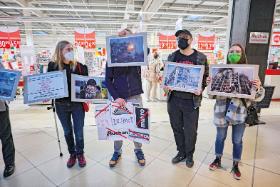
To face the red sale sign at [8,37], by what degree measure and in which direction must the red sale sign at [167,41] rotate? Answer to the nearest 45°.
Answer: approximately 90° to its right

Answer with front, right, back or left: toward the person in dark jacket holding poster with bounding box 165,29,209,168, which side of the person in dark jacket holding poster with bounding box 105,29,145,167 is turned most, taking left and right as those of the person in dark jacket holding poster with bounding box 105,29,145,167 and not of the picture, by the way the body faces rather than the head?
left

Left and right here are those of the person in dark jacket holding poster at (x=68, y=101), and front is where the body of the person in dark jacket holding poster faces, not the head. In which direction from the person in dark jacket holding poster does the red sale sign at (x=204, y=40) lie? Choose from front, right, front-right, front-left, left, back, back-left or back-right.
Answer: back-left

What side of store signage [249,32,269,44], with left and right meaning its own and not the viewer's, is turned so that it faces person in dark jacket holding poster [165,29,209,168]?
front

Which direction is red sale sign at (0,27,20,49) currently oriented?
toward the camera

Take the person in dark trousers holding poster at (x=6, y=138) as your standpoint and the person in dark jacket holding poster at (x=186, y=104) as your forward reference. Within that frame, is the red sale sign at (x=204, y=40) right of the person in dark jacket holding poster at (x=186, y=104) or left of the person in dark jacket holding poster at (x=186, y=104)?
left

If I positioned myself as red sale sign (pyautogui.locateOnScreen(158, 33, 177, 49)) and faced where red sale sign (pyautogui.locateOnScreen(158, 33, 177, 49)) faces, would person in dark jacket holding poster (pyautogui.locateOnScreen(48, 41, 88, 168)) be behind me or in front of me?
in front

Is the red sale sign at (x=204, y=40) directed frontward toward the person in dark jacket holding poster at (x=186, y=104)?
yes

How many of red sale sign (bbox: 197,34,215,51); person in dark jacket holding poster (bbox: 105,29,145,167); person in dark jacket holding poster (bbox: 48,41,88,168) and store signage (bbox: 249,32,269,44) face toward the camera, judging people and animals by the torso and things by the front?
4

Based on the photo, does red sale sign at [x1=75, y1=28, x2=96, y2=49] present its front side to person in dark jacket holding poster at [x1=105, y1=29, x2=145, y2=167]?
yes

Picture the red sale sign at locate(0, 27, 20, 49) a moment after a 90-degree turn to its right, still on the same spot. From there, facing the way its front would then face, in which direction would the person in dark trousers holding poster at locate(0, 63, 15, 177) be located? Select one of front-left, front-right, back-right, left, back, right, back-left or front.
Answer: left

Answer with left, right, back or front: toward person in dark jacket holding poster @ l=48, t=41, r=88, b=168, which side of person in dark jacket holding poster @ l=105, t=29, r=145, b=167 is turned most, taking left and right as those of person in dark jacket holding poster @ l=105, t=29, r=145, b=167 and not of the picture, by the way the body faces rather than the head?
right

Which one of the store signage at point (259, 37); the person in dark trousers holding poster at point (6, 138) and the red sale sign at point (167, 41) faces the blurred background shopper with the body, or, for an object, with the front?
the red sale sign

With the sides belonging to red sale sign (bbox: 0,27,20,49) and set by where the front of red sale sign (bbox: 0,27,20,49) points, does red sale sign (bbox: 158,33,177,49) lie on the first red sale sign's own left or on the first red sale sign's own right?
on the first red sale sign's own left
